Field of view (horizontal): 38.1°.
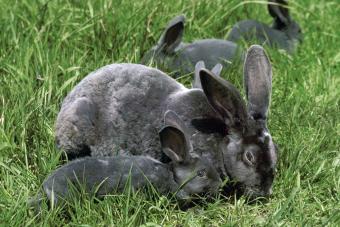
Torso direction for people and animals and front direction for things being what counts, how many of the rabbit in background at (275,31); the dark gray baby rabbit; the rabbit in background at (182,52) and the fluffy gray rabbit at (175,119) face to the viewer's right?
3

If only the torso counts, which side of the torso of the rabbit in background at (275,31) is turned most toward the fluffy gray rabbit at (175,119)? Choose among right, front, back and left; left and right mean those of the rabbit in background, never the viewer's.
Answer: right

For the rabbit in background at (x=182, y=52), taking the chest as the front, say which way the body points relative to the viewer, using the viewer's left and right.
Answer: facing to the left of the viewer

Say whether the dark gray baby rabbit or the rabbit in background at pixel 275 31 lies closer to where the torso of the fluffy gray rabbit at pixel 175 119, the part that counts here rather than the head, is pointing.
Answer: the rabbit in background

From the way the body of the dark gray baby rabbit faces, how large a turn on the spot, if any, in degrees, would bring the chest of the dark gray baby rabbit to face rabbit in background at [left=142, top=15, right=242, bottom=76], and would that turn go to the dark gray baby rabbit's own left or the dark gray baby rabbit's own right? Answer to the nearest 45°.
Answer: approximately 90° to the dark gray baby rabbit's own left

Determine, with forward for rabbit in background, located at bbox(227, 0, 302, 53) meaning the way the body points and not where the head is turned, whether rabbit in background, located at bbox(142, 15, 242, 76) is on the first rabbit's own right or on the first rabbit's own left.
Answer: on the first rabbit's own right

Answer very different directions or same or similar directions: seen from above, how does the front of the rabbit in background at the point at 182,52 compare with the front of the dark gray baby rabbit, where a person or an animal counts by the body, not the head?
very different directions

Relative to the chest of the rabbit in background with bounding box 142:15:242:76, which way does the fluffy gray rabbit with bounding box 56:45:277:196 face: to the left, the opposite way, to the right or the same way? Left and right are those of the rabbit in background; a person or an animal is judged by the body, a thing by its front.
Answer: the opposite way

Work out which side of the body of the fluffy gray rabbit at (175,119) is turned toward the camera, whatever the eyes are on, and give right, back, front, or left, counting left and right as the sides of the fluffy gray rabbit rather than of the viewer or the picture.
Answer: right

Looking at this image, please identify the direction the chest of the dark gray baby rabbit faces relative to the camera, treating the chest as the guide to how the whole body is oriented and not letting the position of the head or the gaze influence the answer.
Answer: to the viewer's right

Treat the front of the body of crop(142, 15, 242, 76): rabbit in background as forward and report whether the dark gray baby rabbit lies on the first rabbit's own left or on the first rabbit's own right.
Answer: on the first rabbit's own left

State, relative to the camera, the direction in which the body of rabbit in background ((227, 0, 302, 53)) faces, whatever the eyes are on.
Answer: to the viewer's right

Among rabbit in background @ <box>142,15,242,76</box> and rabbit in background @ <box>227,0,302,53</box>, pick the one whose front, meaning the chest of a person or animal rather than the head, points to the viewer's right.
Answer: rabbit in background @ <box>227,0,302,53</box>

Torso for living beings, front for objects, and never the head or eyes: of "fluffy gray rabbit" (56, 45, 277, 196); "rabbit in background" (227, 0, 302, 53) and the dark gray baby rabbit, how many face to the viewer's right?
3
